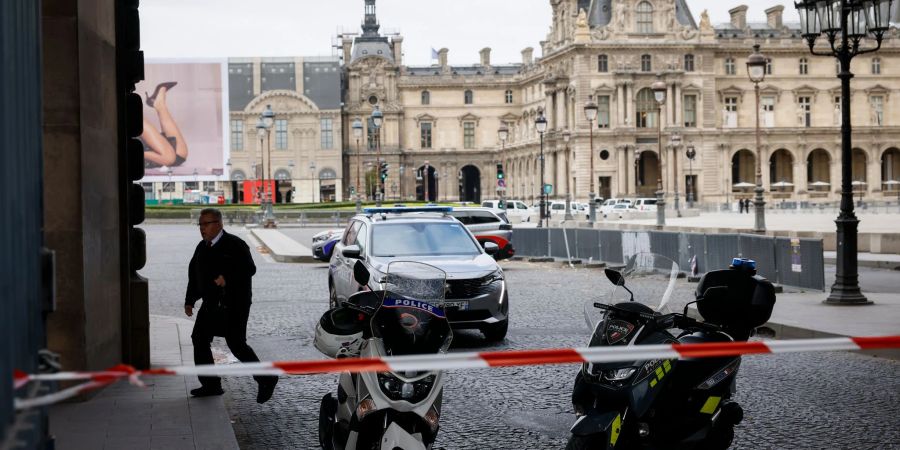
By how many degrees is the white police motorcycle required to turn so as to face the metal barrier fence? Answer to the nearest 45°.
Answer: approximately 135° to its left

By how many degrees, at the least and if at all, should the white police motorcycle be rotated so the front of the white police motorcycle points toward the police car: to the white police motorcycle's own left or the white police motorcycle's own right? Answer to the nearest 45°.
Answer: approximately 135° to the white police motorcycle's own left

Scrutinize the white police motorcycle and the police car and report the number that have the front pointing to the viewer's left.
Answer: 0

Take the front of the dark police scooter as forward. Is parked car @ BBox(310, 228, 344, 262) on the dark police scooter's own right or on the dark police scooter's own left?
on the dark police scooter's own right

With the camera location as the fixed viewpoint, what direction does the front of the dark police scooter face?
facing the viewer and to the left of the viewer

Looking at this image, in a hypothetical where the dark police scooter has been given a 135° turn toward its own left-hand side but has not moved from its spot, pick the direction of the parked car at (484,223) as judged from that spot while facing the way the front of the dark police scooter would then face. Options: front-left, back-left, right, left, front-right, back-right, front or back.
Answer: left

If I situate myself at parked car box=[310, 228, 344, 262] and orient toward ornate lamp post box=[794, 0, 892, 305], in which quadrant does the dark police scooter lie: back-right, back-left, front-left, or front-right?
front-right

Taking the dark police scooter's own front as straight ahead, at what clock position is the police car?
The police car is roughly at 4 o'clock from the dark police scooter.
